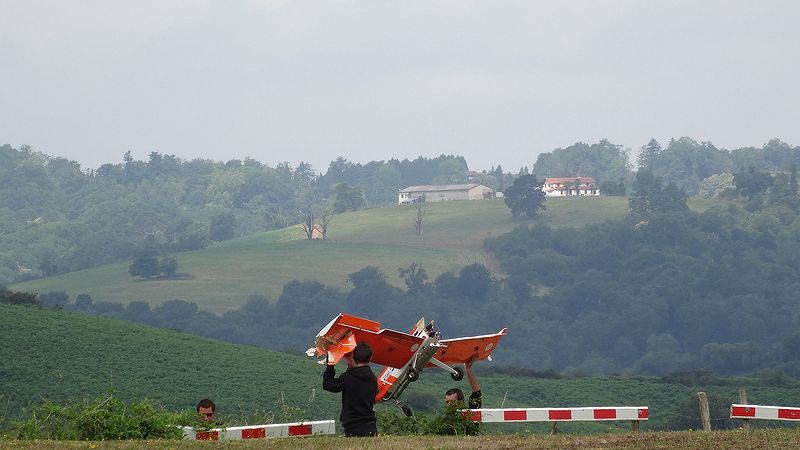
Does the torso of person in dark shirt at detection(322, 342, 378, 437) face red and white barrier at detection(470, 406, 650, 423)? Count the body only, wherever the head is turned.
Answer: no

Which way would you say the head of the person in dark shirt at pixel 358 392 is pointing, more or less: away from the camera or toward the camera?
away from the camera

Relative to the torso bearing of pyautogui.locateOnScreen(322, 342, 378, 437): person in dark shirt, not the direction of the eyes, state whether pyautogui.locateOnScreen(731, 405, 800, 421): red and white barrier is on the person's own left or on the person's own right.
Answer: on the person's own right

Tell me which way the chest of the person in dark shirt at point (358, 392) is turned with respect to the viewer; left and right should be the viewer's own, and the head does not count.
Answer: facing away from the viewer and to the left of the viewer
